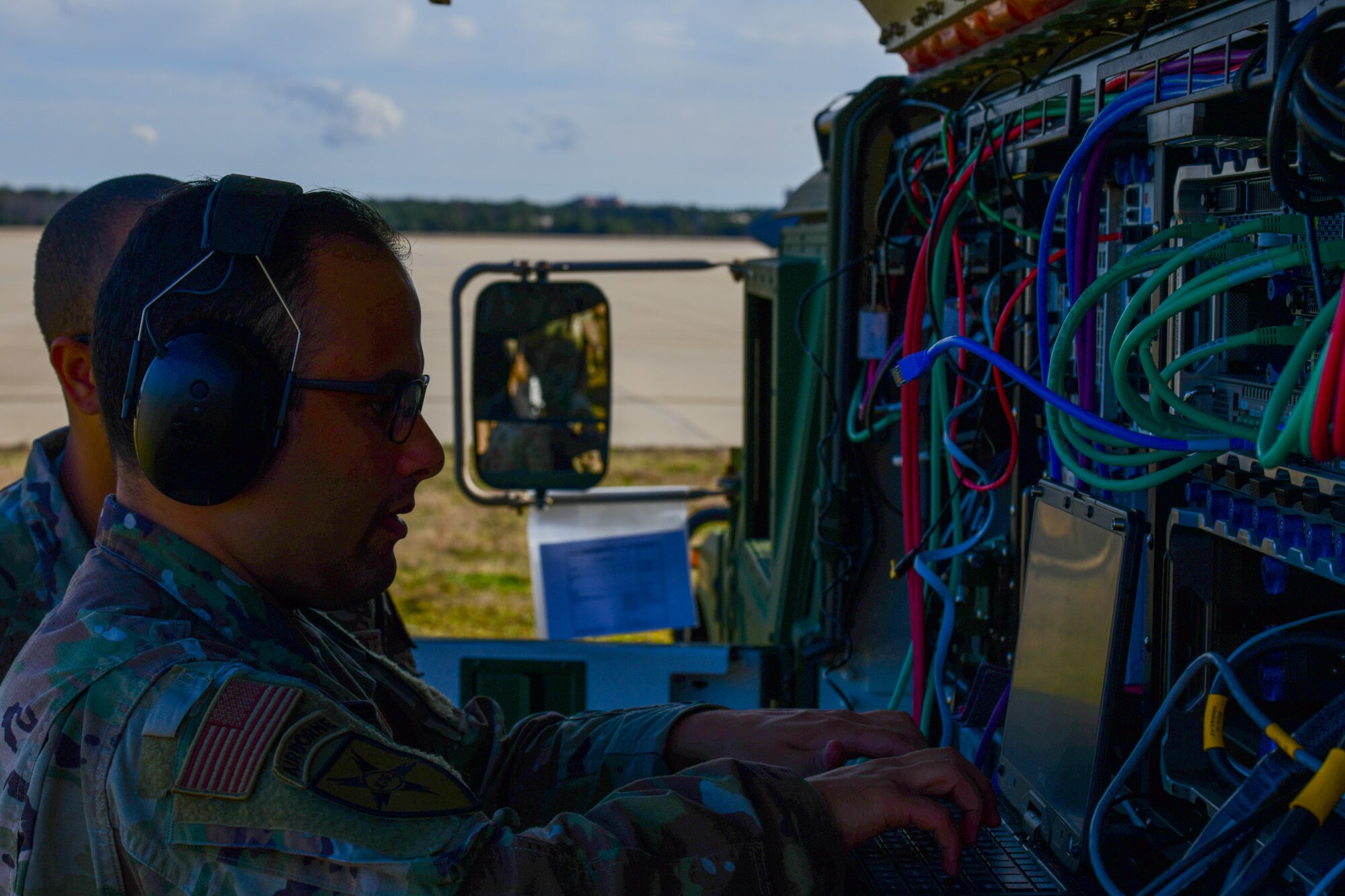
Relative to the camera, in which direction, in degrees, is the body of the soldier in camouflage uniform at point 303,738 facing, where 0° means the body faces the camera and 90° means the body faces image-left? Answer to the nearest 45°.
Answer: approximately 270°

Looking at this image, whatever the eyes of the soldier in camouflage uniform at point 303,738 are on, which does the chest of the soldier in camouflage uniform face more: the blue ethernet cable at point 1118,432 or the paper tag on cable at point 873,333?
the blue ethernet cable

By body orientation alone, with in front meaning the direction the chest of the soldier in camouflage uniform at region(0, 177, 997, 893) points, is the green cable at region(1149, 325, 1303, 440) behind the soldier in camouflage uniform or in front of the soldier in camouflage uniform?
in front

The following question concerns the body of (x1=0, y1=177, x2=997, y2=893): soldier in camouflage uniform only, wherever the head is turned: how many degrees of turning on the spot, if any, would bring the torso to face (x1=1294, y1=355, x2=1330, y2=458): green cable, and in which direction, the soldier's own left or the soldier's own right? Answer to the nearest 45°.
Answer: approximately 45° to the soldier's own right

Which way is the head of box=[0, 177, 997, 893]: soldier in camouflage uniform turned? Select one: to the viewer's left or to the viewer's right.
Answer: to the viewer's right

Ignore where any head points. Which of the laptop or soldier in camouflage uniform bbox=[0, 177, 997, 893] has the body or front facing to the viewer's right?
the soldier in camouflage uniform

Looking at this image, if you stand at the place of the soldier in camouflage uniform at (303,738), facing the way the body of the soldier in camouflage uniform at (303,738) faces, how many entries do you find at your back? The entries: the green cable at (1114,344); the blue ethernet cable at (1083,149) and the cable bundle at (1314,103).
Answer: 0

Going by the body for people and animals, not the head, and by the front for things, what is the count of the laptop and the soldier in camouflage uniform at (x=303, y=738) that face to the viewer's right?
1

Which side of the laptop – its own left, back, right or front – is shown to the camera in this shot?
left

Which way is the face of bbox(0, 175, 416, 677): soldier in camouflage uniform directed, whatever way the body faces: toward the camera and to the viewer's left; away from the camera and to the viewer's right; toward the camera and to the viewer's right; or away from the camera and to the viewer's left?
away from the camera and to the viewer's right

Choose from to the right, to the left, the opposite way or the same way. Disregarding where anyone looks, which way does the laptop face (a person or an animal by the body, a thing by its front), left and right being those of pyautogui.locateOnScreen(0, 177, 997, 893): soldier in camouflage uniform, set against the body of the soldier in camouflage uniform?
the opposite way

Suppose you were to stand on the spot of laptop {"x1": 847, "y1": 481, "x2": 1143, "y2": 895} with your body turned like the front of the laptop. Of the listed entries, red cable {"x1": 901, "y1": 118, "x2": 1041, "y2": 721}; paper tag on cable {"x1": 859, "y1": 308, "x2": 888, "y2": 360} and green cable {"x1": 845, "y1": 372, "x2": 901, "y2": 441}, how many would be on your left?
0

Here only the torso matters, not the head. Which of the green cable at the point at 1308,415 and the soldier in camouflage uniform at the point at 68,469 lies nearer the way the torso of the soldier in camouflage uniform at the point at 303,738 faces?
the green cable
